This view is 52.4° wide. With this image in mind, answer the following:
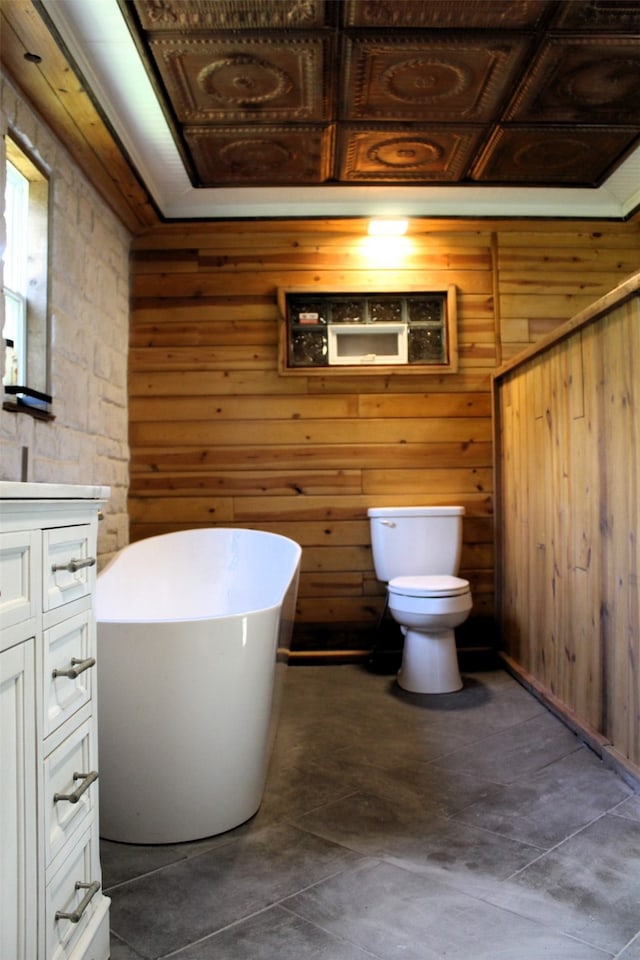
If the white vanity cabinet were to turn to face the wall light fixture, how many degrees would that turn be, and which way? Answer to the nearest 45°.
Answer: approximately 90° to its left

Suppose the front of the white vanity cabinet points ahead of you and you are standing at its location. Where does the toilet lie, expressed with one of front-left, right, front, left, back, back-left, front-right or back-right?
left

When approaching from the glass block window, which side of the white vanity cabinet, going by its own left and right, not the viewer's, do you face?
left

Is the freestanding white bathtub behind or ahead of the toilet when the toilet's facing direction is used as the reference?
ahead

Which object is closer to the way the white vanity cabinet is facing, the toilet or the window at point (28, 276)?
the toilet

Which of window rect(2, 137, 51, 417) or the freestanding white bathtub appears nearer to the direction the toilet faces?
the freestanding white bathtub

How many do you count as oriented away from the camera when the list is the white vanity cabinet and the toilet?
0

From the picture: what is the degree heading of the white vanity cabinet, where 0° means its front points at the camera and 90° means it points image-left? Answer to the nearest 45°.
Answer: approximately 315°

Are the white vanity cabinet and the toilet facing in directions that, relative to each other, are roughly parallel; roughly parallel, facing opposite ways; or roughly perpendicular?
roughly perpendicular

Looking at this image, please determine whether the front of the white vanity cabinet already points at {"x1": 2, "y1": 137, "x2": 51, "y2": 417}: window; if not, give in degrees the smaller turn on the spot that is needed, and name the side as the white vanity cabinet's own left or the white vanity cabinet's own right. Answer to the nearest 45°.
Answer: approximately 135° to the white vanity cabinet's own left

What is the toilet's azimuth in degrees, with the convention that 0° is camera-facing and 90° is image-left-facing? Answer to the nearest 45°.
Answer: approximately 0°
